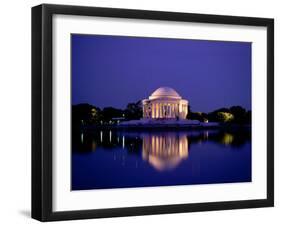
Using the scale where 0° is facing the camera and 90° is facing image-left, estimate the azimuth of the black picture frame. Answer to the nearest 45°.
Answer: approximately 315°
